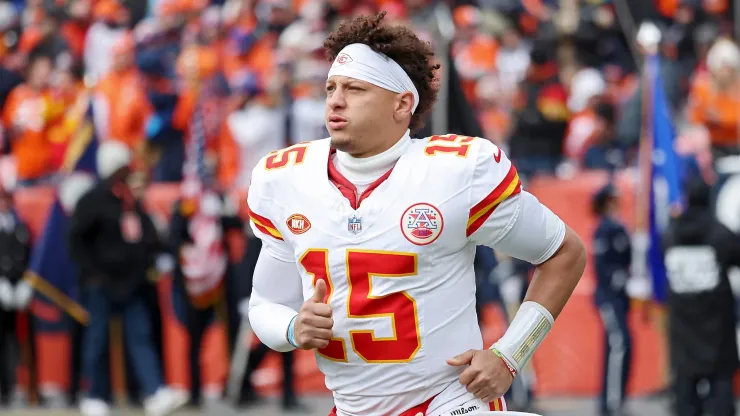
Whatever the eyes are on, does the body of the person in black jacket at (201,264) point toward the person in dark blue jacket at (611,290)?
no

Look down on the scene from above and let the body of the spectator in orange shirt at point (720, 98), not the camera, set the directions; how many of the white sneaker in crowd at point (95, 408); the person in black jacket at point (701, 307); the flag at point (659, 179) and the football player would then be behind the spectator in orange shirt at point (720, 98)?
0

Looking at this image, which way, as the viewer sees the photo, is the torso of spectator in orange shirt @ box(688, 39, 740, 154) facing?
toward the camera

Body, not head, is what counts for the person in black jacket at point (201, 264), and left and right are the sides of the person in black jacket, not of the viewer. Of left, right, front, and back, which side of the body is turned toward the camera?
front

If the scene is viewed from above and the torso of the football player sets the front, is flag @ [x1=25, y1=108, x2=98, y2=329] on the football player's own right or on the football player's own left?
on the football player's own right

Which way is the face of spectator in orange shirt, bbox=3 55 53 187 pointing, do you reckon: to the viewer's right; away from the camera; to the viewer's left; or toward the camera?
toward the camera

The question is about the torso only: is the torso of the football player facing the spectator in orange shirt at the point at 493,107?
no

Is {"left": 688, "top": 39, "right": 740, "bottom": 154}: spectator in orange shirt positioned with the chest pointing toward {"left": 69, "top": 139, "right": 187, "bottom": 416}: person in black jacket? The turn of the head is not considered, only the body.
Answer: no

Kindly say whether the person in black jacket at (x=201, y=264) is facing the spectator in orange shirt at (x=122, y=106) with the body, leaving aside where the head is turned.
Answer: no

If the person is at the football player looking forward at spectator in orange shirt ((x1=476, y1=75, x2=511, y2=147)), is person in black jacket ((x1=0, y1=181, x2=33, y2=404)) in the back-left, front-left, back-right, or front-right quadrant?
front-left

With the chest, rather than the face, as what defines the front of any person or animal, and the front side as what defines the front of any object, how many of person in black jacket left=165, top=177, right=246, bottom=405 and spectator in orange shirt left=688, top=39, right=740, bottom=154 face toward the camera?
2

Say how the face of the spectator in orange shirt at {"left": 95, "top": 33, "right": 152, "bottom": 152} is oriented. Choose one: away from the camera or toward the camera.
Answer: toward the camera

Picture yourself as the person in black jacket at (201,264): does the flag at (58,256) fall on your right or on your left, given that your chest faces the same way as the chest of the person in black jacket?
on your right

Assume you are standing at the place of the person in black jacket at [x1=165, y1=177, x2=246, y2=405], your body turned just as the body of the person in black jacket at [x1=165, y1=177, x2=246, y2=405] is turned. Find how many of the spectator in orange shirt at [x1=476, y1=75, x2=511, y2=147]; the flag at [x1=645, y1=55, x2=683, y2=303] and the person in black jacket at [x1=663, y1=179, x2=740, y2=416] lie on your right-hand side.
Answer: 0

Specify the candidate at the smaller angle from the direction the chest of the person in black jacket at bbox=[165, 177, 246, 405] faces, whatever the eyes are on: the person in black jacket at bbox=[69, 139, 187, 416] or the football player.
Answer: the football player
